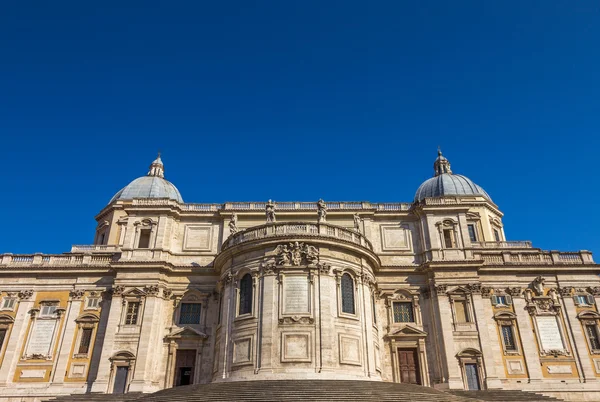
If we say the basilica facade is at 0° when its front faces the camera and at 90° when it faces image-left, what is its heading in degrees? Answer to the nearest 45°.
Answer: approximately 0°
